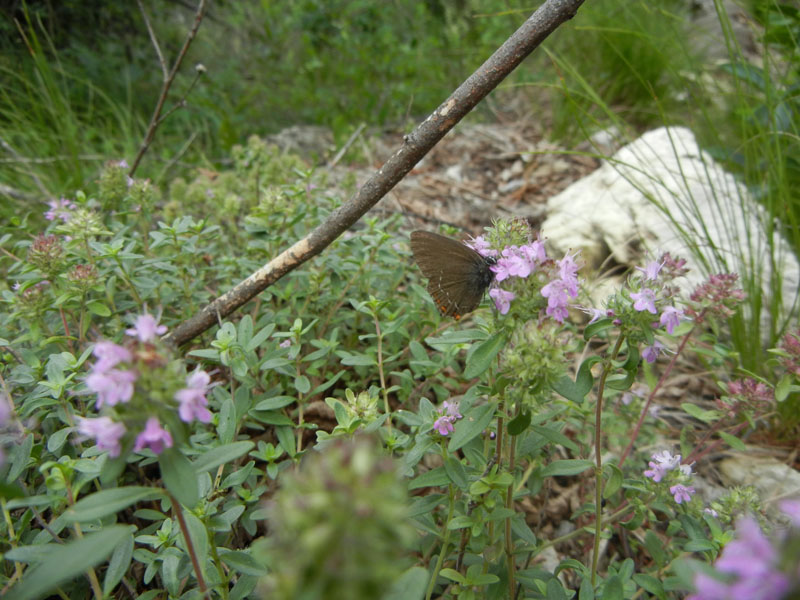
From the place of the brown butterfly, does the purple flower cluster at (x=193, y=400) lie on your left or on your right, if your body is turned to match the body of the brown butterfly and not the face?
on your right

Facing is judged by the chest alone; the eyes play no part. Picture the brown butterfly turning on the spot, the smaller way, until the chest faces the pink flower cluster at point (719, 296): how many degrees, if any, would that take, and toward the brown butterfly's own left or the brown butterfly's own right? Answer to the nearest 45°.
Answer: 0° — it already faces it

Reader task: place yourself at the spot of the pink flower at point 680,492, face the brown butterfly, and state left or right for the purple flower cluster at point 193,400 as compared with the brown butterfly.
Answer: left

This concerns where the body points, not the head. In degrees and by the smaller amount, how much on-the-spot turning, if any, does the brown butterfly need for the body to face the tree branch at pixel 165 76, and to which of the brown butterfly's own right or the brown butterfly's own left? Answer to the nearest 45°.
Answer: approximately 135° to the brown butterfly's own left

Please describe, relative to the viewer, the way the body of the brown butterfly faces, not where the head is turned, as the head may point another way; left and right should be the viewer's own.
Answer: facing to the right of the viewer

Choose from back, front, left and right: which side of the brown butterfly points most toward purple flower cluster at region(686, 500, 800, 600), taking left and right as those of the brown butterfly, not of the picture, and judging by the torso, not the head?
right

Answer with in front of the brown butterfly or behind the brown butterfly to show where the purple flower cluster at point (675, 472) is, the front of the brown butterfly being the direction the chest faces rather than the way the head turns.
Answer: in front
